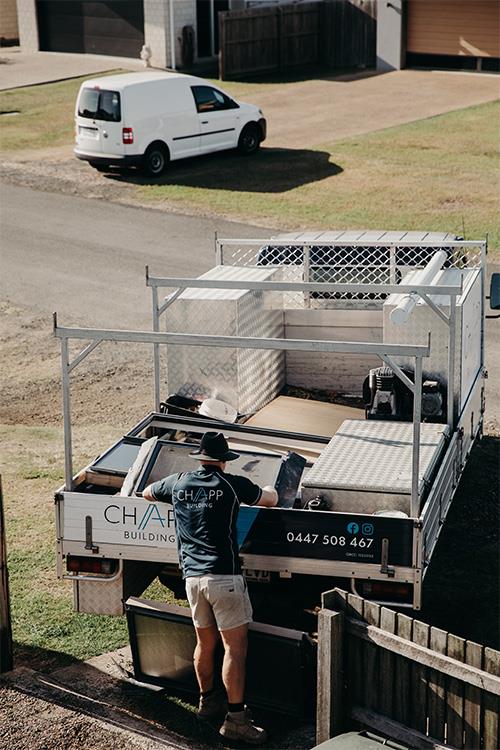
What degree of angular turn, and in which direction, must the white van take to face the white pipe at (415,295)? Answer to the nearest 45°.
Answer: approximately 135° to its right

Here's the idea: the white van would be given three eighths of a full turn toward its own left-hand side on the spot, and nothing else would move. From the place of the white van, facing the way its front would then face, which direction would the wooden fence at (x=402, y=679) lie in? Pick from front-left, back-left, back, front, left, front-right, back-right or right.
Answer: left

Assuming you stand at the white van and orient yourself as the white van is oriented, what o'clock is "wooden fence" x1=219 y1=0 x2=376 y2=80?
The wooden fence is roughly at 11 o'clock from the white van.

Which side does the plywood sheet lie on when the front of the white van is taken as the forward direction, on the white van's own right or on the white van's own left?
on the white van's own right

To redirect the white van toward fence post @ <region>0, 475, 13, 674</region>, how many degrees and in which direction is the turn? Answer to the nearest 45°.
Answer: approximately 135° to its right

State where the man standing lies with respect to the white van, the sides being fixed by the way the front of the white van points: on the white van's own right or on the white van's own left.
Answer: on the white van's own right

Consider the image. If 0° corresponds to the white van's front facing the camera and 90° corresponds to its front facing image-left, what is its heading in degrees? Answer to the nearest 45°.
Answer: approximately 225°

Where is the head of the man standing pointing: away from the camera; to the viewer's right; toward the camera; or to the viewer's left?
away from the camera

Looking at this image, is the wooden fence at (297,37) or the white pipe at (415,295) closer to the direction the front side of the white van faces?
the wooden fence

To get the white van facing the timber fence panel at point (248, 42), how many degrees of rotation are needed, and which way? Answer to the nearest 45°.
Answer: approximately 45° to its left
